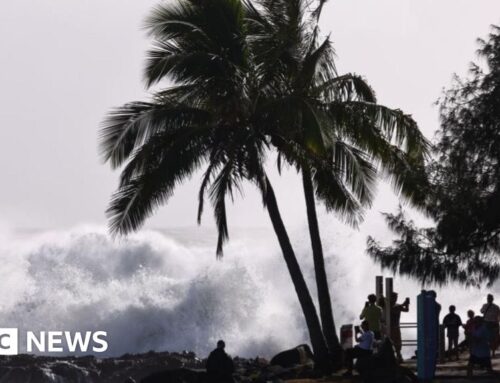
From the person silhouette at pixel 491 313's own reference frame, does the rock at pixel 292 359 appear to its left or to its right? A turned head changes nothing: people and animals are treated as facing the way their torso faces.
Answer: on its left

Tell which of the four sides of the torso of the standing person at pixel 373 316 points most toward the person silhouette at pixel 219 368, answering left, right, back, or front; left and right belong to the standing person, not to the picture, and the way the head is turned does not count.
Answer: left

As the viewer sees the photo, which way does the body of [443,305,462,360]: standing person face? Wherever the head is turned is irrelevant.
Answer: away from the camera

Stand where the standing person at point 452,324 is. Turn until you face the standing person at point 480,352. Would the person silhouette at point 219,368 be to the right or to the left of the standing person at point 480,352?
right

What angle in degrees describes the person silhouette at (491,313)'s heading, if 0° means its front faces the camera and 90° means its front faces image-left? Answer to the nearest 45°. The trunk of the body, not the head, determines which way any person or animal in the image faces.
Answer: approximately 180°

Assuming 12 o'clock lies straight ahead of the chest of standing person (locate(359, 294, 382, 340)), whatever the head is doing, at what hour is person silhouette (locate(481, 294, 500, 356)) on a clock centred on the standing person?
The person silhouette is roughly at 4 o'clock from the standing person.

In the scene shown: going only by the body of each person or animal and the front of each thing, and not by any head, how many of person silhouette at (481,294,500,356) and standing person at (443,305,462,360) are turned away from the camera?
2

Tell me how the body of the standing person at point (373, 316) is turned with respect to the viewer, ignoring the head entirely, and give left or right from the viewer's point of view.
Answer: facing away from the viewer and to the left of the viewer

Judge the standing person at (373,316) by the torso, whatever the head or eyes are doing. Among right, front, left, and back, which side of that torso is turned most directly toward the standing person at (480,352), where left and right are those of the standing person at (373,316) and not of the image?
back

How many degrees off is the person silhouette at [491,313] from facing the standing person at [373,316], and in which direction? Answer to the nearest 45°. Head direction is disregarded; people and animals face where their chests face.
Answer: approximately 90° to its left
